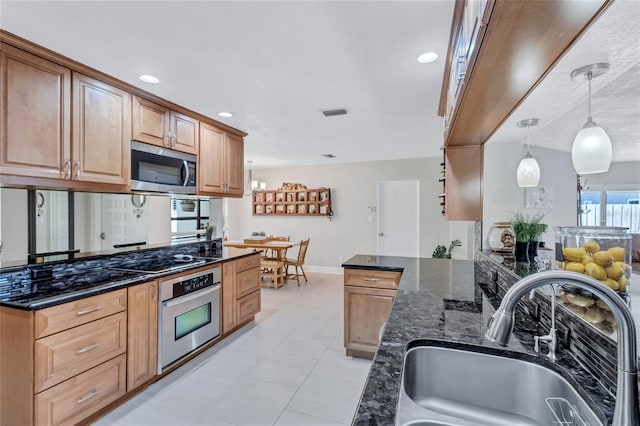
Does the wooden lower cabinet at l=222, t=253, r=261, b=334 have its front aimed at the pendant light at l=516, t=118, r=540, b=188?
yes

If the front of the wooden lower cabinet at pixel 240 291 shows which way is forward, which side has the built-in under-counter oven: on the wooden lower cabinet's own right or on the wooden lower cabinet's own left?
on the wooden lower cabinet's own right

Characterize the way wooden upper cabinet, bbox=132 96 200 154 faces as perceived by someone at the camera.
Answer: facing the viewer and to the right of the viewer

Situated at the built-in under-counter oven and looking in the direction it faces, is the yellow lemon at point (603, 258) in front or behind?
in front

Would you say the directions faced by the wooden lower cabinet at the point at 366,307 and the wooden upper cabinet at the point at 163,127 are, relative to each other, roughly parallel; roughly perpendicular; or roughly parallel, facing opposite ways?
roughly perpendicular

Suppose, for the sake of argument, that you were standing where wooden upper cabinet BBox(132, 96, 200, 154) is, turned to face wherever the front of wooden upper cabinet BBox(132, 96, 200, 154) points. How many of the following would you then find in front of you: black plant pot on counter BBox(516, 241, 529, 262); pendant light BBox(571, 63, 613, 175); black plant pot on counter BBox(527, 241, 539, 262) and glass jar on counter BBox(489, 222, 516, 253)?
4

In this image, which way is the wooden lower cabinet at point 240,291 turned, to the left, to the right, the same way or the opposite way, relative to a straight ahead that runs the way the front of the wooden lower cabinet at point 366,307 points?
to the left

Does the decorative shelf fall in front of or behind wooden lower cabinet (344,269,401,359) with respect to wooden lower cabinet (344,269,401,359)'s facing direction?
behind

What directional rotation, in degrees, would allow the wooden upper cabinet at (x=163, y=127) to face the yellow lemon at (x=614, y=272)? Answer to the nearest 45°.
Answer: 0° — it already faces it

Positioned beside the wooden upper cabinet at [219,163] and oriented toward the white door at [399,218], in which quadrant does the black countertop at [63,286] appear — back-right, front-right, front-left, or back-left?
back-right

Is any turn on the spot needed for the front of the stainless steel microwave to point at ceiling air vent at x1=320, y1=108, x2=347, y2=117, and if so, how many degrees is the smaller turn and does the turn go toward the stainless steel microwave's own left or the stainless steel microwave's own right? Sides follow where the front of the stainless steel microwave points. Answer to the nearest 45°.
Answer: approximately 45° to the stainless steel microwave's own left

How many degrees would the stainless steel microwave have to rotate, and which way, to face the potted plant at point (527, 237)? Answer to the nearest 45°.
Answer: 0° — it already faces it

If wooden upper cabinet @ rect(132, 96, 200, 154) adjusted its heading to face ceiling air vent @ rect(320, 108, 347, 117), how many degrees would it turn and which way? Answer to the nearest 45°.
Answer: approximately 45° to its left
